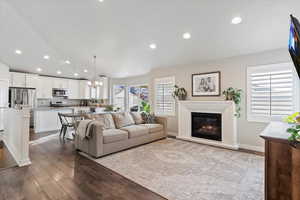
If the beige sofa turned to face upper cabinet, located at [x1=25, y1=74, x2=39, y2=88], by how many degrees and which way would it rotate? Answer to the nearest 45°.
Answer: approximately 180°

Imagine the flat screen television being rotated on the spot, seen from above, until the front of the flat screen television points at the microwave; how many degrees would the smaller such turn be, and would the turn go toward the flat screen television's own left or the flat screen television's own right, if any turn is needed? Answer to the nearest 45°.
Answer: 0° — it already faces it

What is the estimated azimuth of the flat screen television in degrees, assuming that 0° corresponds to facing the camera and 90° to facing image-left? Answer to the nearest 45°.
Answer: approximately 90°

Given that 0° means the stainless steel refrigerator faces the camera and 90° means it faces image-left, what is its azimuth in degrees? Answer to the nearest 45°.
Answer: approximately 0°

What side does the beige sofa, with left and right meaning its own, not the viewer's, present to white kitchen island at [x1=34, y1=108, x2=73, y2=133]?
back
